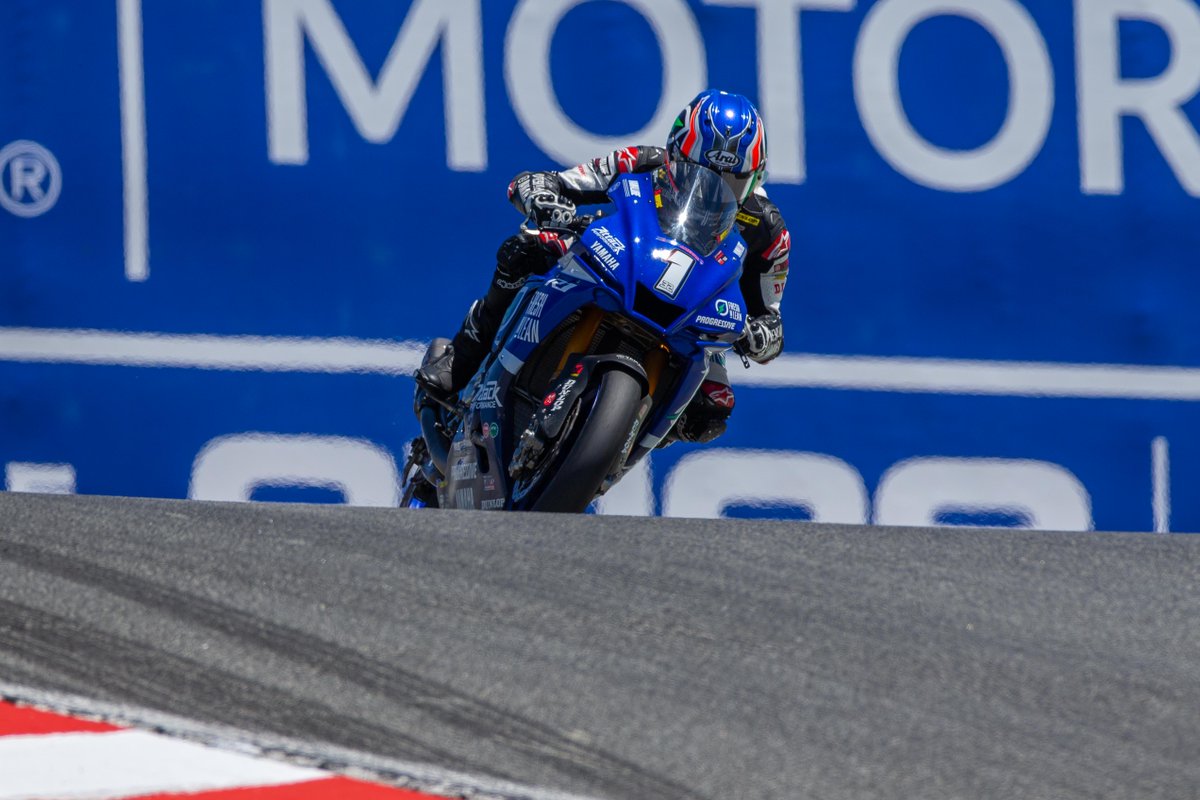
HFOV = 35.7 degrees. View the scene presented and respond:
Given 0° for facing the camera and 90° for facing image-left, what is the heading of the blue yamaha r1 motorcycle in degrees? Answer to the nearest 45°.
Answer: approximately 315°

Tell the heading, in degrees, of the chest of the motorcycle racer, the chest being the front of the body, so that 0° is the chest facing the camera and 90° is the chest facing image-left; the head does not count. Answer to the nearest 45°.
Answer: approximately 0°
